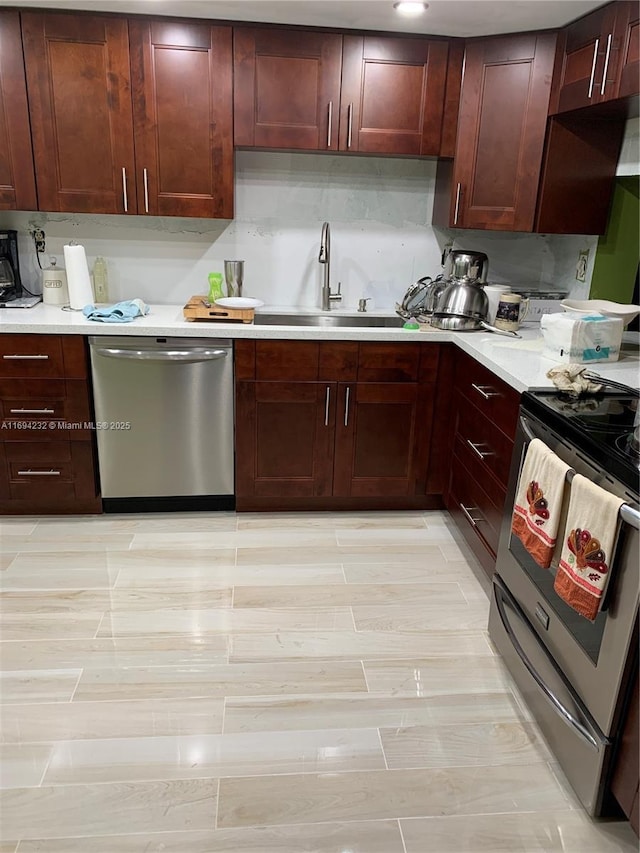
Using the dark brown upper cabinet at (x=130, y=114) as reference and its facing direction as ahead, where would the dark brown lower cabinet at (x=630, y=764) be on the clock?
The dark brown lower cabinet is roughly at 11 o'clock from the dark brown upper cabinet.

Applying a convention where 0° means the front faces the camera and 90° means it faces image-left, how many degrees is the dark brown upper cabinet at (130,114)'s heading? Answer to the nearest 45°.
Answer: approximately 0°

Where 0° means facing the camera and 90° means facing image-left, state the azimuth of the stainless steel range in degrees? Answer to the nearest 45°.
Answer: approximately 45°

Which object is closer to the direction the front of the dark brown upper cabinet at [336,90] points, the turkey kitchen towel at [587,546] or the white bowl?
the turkey kitchen towel

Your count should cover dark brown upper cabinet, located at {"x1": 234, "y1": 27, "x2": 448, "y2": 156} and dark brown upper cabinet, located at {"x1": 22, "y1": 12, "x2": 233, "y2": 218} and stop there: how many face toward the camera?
2

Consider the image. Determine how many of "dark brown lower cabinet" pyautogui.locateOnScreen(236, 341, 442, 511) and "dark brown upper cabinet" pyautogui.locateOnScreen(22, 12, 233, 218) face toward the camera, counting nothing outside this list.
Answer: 2

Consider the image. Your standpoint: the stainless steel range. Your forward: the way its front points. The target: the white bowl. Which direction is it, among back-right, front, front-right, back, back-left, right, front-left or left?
back-right

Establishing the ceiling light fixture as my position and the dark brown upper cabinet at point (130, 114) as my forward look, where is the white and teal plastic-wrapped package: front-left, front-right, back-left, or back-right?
back-left

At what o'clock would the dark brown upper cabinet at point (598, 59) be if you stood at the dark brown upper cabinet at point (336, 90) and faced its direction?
the dark brown upper cabinet at point (598, 59) is roughly at 10 o'clock from the dark brown upper cabinet at point (336, 90).

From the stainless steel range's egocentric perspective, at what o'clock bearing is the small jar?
The small jar is roughly at 2 o'clock from the stainless steel range.
